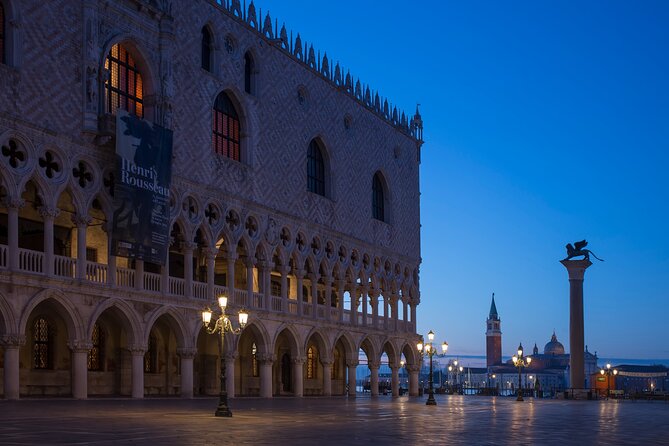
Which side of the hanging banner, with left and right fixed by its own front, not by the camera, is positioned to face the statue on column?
left

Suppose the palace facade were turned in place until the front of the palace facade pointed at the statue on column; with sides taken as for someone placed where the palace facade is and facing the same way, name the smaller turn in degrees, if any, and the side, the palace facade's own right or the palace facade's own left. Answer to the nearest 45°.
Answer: approximately 90° to the palace facade's own left

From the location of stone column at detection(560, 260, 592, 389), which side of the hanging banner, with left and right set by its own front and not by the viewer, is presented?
left

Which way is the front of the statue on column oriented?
to the viewer's left

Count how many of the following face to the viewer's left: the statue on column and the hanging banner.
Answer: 1

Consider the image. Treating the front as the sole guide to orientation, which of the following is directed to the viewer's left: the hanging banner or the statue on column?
the statue on column

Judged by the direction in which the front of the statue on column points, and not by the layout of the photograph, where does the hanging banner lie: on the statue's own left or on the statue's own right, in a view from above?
on the statue's own left

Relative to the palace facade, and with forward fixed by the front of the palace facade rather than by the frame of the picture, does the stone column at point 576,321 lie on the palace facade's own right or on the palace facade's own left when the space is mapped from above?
on the palace facade's own left

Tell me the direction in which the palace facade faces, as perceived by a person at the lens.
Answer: facing the viewer and to the right of the viewer

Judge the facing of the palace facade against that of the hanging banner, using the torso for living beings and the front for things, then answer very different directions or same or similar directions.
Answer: same or similar directions
